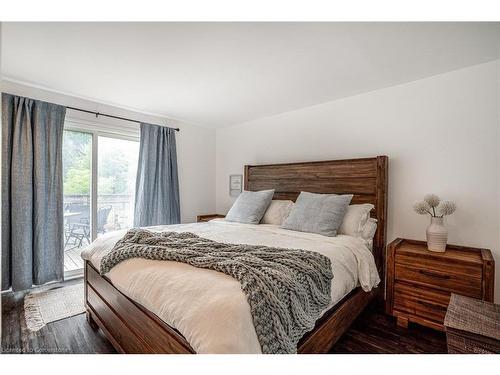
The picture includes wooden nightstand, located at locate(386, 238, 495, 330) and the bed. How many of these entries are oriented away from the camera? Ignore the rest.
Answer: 0

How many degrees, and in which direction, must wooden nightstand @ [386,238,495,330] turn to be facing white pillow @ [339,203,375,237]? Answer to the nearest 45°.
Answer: approximately 45° to its right

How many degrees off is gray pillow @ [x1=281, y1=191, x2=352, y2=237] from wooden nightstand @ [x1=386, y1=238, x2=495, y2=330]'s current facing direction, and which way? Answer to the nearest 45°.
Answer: approximately 45° to its right

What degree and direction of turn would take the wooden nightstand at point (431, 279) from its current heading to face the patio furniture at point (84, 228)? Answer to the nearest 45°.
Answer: approximately 45° to its right

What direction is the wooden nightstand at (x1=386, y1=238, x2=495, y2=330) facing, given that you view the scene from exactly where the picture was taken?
facing the viewer and to the left of the viewer

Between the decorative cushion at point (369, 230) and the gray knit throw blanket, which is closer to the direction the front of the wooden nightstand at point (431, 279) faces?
the gray knit throw blanket

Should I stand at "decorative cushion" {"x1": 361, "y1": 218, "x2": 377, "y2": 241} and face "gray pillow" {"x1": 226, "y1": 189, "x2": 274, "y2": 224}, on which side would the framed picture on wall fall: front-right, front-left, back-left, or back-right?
front-right

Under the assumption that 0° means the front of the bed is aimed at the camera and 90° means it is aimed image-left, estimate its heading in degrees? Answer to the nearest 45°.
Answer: approximately 45°

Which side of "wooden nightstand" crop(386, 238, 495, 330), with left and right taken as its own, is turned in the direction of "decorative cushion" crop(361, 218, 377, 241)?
right

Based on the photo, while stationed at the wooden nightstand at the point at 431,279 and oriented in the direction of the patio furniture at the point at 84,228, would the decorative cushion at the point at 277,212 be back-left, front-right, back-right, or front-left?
front-right

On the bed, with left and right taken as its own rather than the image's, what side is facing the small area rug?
right

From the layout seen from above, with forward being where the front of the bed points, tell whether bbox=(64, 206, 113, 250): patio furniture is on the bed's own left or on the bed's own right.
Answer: on the bed's own right

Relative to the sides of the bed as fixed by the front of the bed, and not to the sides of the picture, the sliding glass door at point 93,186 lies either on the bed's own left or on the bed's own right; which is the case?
on the bed's own right
